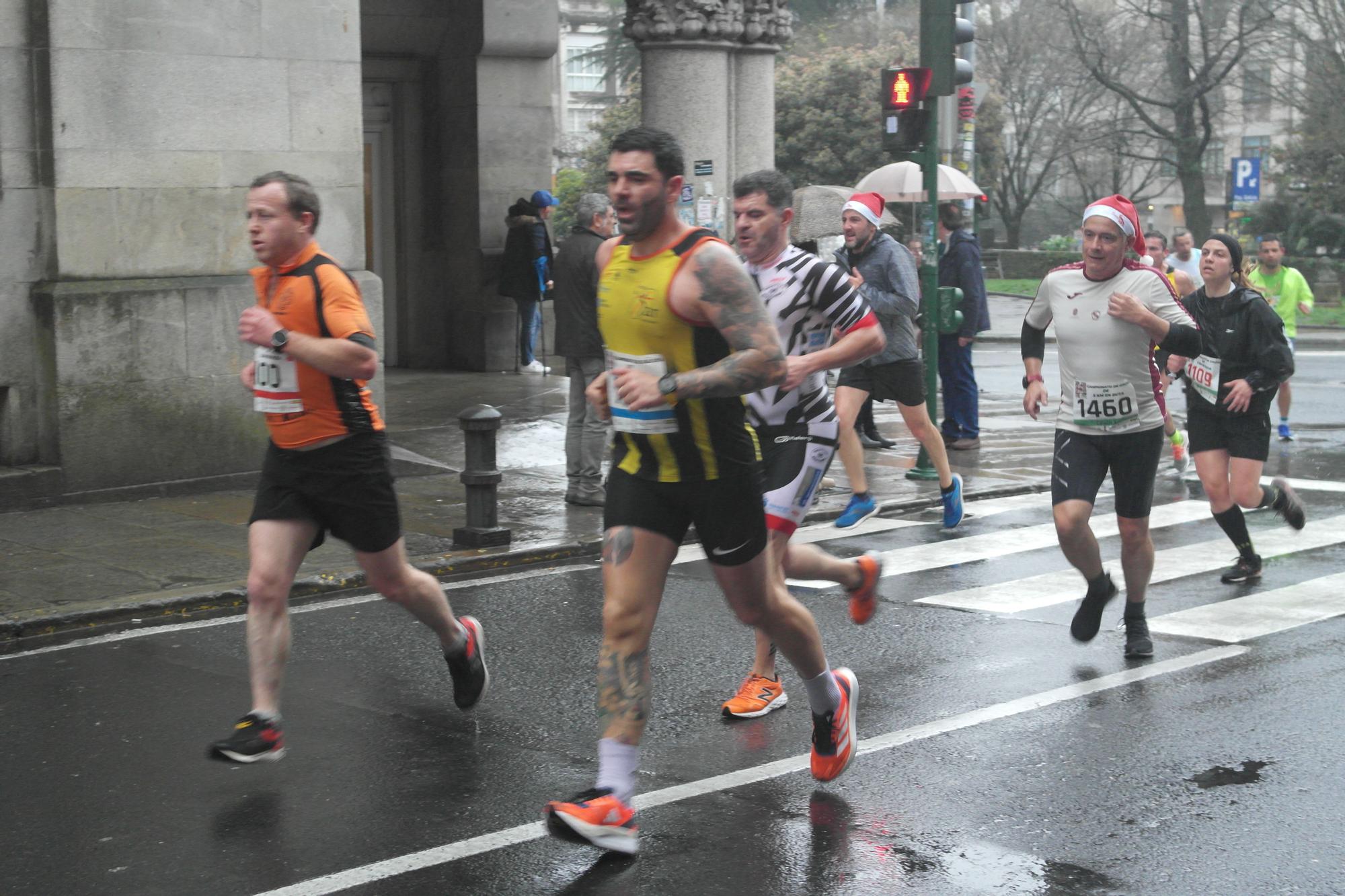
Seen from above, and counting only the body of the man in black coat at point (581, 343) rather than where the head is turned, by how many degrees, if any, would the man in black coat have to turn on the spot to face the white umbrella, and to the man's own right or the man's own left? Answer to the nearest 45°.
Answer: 0° — they already face it

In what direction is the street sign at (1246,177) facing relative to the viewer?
toward the camera

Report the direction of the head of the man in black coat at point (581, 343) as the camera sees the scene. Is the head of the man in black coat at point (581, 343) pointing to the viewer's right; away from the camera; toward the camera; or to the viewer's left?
to the viewer's right

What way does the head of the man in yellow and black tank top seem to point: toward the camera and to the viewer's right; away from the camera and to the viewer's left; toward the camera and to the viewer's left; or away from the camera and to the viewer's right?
toward the camera and to the viewer's left

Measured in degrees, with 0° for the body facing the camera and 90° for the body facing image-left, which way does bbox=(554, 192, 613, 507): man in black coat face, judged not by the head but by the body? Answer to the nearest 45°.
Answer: approximately 225°

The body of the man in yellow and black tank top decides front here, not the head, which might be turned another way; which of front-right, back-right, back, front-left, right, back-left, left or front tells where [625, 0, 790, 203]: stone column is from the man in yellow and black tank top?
back-right

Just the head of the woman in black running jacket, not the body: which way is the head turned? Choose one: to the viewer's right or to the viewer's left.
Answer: to the viewer's left

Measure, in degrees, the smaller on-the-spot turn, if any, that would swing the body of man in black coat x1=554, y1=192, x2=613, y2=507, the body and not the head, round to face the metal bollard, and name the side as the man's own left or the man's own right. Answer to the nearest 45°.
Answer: approximately 135° to the man's own right

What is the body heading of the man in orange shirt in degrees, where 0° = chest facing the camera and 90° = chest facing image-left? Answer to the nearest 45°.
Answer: approximately 45°

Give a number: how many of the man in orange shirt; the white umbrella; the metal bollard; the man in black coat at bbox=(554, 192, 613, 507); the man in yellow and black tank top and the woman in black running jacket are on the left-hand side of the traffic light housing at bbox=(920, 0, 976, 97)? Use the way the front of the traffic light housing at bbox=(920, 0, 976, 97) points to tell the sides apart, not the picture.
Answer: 1
